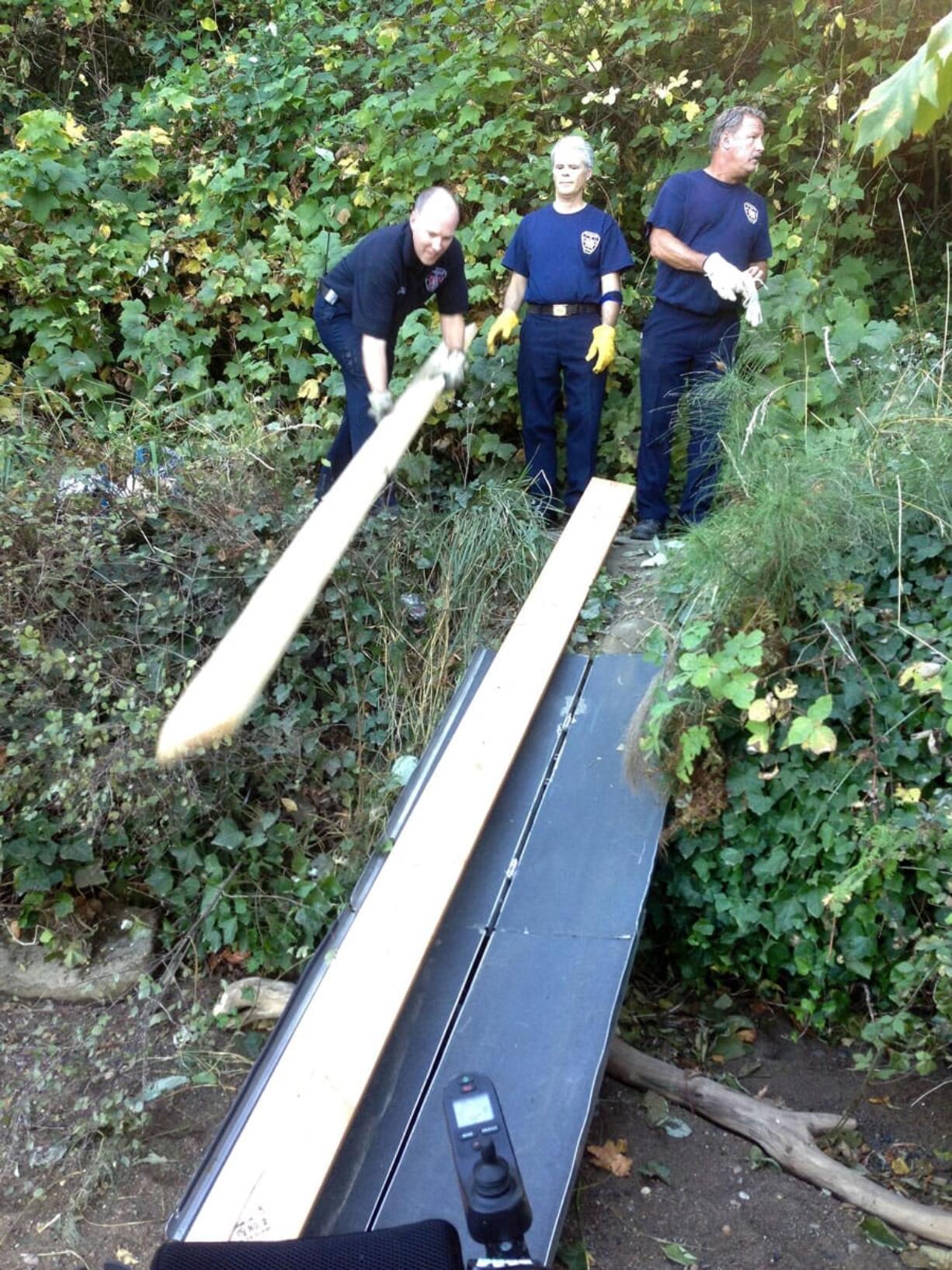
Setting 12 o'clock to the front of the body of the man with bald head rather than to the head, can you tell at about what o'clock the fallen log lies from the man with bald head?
The fallen log is roughly at 1 o'clock from the man with bald head.

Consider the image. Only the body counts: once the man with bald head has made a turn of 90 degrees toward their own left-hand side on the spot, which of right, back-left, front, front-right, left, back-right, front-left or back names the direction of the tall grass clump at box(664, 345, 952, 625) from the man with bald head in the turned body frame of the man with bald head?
right

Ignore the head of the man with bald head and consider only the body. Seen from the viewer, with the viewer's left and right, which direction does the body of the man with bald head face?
facing the viewer and to the right of the viewer

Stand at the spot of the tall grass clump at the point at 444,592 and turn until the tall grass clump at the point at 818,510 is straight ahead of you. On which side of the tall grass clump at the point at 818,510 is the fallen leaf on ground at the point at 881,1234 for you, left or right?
right

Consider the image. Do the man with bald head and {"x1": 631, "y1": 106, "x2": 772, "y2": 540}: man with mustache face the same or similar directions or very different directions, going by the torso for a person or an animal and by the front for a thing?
same or similar directions

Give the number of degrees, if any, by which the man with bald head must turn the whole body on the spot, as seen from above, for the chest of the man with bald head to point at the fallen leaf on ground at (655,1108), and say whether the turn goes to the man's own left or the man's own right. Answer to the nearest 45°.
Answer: approximately 45° to the man's own right

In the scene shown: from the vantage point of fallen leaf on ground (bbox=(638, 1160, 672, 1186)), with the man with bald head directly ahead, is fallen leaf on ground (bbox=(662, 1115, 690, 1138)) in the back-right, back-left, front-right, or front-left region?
front-right

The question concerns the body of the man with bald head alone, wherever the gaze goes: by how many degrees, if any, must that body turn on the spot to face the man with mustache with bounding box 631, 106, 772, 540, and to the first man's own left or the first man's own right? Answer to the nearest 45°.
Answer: approximately 45° to the first man's own left

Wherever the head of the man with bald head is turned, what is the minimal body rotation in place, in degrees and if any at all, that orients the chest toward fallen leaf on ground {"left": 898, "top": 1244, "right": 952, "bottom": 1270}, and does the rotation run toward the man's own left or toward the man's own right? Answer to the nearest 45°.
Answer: approximately 45° to the man's own right

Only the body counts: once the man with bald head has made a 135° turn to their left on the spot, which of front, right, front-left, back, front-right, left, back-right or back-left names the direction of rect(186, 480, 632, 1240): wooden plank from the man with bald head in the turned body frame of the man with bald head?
back

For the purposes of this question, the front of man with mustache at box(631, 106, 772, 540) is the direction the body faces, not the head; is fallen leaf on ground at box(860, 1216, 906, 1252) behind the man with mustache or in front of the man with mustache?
in front
